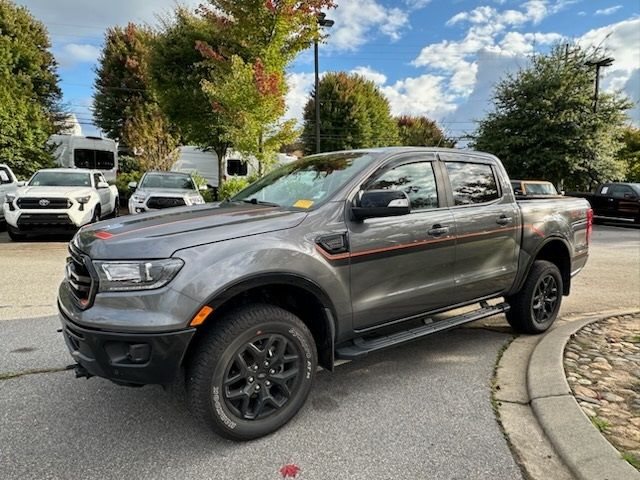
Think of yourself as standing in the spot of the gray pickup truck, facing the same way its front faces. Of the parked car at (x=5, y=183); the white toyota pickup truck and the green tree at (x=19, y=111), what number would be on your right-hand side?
3

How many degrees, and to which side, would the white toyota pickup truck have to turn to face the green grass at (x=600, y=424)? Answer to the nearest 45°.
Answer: approximately 45° to its left

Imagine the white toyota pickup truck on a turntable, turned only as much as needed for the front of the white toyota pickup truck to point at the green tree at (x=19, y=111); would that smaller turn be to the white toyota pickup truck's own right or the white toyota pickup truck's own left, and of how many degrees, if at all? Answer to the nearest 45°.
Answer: approximately 135° to the white toyota pickup truck's own right

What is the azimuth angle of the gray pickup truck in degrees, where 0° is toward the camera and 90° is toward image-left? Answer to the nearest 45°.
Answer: approximately 45°

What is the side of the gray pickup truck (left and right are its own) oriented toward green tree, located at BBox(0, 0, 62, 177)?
right

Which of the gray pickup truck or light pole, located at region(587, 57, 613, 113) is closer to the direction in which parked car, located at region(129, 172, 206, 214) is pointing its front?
the gray pickup truck

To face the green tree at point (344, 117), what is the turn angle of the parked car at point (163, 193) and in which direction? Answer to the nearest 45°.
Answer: approximately 135° to its left

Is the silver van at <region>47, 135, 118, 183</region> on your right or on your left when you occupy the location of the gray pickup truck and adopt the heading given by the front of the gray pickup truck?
on your right

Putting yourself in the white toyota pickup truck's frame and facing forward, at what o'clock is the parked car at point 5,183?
The parked car is roughly at 4 o'clock from the white toyota pickup truck.

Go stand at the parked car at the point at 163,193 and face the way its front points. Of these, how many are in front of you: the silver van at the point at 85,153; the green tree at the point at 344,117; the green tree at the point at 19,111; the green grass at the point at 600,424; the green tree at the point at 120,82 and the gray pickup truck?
2

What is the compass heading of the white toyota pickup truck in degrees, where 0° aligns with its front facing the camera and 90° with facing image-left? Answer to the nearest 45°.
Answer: approximately 45°
